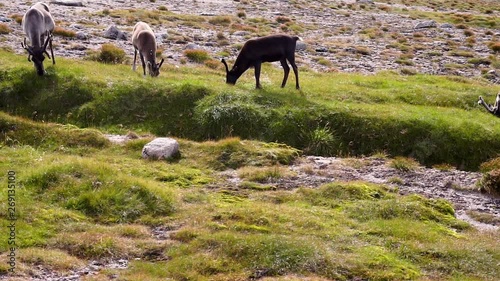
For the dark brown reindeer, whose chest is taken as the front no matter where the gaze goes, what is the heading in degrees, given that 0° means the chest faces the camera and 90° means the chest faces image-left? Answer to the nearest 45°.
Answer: approximately 90°

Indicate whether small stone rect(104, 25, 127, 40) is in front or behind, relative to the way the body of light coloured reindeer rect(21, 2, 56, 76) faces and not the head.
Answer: behind

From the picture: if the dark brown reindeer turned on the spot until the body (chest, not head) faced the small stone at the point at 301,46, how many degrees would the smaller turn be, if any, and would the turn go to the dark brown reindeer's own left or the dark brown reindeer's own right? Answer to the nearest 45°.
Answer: approximately 90° to the dark brown reindeer's own right

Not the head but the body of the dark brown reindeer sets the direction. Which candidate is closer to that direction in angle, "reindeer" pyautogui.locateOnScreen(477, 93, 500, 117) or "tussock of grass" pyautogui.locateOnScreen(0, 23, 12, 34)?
the tussock of grass

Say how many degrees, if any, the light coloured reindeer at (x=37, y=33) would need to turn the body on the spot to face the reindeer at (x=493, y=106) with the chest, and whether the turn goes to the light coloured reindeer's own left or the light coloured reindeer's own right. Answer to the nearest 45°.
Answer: approximately 45° to the light coloured reindeer's own left

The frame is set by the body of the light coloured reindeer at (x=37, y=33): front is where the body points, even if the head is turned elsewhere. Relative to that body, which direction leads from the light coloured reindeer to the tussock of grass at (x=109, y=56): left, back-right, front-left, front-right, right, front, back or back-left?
back-left

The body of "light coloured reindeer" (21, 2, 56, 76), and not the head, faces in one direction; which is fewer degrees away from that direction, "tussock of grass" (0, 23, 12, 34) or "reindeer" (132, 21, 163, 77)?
the reindeer

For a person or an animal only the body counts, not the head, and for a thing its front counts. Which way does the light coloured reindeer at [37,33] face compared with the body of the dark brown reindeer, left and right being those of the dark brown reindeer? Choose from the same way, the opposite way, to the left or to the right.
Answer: to the left

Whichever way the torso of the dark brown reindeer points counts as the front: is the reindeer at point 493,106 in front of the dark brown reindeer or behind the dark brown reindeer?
behind

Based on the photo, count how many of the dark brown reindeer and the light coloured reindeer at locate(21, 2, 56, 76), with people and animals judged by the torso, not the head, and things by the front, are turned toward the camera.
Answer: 1

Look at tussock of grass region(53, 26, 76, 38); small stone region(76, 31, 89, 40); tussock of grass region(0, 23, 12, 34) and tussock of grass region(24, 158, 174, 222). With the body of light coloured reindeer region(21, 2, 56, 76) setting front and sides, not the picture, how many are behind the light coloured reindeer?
3

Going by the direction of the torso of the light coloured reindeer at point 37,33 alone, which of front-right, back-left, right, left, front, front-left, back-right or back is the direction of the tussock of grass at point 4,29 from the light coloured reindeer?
back
